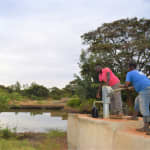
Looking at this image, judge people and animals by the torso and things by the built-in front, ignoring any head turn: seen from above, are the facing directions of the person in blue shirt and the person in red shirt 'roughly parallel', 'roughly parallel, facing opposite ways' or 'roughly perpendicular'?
roughly parallel

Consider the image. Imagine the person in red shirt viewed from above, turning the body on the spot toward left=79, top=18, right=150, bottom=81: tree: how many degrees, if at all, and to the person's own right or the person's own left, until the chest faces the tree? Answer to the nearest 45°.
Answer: approximately 90° to the person's own right

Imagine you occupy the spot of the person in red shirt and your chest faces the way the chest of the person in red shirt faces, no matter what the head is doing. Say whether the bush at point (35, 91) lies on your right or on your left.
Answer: on your right

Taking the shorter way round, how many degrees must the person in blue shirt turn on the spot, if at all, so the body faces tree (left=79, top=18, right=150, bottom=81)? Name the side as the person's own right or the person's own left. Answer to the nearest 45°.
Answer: approximately 90° to the person's own right

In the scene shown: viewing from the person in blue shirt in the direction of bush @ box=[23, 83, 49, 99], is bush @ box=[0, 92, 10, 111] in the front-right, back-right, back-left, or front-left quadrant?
front-left

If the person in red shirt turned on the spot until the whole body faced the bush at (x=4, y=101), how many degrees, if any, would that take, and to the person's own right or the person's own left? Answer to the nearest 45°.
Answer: approximately 45° to the person's own right

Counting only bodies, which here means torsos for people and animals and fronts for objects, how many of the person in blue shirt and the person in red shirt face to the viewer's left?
2

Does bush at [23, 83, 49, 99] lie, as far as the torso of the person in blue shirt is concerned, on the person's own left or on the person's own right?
on the person's own right

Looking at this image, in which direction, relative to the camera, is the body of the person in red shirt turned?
to the viewer's left

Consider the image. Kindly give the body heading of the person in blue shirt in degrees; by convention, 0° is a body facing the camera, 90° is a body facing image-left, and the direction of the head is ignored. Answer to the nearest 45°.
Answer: approximately 90°
